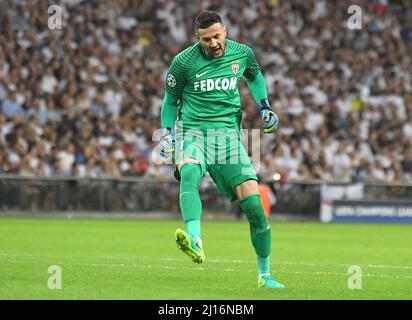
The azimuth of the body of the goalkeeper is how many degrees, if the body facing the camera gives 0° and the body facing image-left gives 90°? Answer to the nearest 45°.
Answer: approximately 0°
